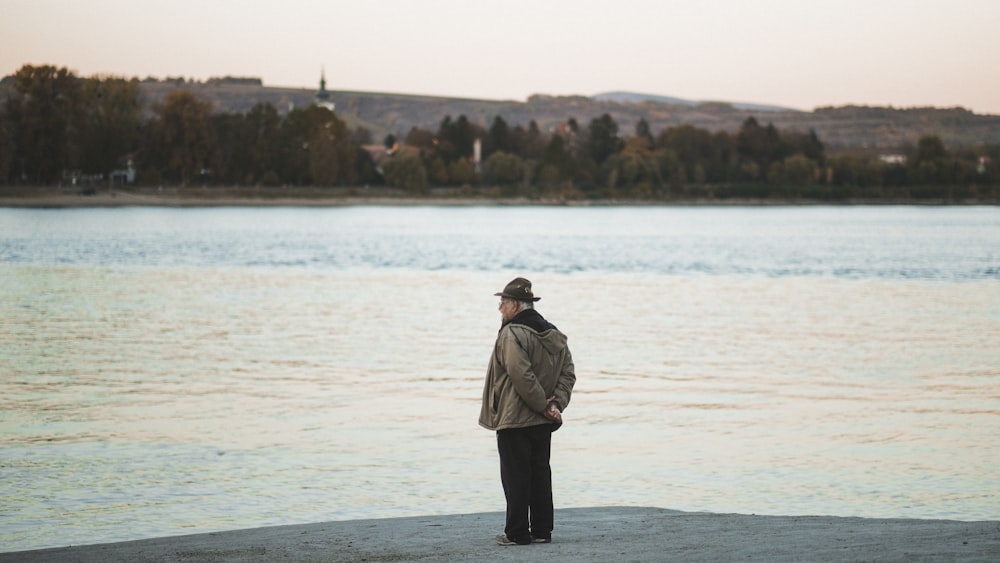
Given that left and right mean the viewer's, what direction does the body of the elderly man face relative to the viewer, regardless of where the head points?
facing away from the viewer and to the left of the viewer
